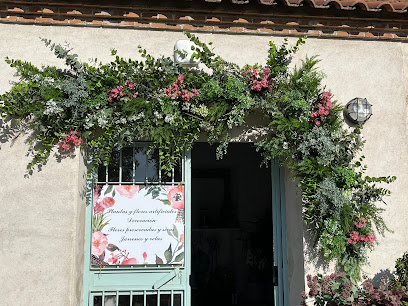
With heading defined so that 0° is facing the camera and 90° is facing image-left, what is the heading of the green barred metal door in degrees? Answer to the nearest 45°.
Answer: approximately 0°

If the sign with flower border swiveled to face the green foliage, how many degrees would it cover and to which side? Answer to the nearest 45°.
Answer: approximately 90° to its left

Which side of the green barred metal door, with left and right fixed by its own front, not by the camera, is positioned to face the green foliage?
left

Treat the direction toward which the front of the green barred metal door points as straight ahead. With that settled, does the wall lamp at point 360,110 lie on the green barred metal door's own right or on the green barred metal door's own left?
on the green barred metal door's own left
